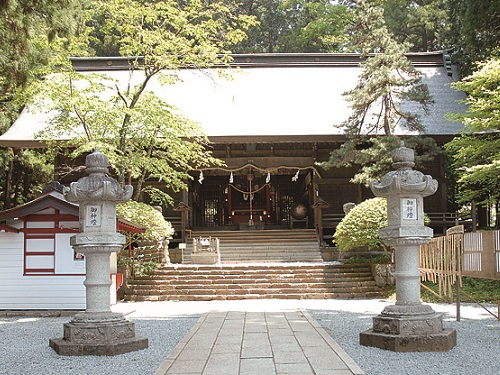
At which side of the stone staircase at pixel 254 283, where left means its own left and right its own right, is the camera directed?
front

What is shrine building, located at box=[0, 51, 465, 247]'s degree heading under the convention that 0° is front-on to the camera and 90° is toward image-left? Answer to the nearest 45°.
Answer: approximately 0°

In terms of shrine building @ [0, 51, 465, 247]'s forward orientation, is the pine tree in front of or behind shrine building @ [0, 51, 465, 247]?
in front

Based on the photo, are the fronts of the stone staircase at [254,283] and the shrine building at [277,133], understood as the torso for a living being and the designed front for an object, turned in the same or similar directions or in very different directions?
same or similar directions

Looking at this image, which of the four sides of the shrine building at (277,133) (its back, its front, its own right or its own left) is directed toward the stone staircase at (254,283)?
front

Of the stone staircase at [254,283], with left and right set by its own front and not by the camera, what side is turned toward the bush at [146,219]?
right

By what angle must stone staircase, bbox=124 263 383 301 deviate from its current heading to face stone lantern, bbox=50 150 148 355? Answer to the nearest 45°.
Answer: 0° — it already faces it

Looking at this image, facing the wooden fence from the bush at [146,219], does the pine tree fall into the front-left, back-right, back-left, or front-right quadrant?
front-left

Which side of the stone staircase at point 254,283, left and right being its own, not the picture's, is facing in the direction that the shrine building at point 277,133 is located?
back

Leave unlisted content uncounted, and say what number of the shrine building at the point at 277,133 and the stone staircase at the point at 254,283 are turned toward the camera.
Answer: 2
